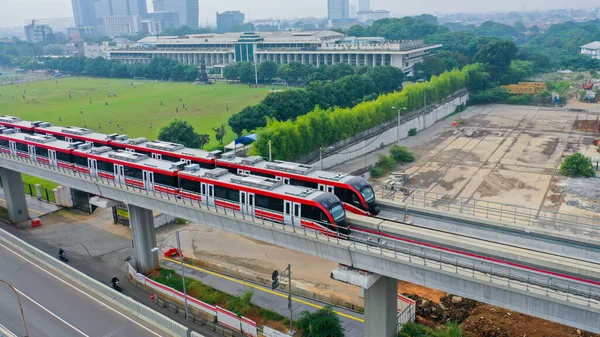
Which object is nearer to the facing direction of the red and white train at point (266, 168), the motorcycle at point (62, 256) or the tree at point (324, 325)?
the tree

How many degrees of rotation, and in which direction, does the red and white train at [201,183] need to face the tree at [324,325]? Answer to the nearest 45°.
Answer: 0° — it already faces it

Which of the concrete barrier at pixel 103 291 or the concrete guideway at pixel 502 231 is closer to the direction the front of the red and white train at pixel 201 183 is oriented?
the concrete guideway

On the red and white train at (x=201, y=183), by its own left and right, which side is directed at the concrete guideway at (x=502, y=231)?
front

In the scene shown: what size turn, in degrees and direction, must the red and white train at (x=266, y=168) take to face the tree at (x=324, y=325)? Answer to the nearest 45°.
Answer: approximately 45° to its right

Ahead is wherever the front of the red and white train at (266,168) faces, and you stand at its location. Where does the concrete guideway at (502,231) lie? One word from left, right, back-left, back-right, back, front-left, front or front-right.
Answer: front

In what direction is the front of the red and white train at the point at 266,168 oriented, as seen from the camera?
facing the viewer and to the right of the viewer

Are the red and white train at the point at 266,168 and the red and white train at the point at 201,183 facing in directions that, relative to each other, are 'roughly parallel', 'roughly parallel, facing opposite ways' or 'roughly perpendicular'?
roughly parallel

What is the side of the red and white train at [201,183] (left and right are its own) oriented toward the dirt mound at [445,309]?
front

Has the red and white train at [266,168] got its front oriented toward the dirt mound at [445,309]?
yes
